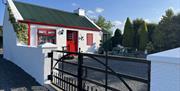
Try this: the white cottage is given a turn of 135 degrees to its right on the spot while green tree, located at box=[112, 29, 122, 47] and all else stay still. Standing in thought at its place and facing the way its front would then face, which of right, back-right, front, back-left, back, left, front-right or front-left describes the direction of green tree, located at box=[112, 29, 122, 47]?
back-right

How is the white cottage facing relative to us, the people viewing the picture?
facing the viewer and to the right of the viewer

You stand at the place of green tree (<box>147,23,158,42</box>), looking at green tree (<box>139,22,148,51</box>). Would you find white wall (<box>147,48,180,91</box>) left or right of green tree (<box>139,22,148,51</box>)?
left

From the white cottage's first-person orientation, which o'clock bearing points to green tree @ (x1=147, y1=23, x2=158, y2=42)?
The green tree is roughly at 10 o'clock from the white cottage.

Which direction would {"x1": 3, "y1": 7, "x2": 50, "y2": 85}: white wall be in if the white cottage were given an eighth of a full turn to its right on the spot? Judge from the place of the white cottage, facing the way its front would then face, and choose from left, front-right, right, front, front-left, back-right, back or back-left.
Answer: front

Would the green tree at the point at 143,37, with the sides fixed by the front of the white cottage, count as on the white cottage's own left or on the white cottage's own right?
on the white cottage's own left

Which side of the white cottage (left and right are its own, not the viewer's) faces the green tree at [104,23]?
left

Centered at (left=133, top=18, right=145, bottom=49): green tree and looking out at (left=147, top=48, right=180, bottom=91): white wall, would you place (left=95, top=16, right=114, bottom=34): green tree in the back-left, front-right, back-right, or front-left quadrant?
back-right

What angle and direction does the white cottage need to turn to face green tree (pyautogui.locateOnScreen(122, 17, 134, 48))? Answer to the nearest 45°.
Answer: approximately 90° to its left

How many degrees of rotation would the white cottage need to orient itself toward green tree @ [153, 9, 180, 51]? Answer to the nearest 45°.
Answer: approximately 45° to its left

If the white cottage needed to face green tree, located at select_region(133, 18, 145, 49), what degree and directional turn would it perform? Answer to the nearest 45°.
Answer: approximately 90° to its left
